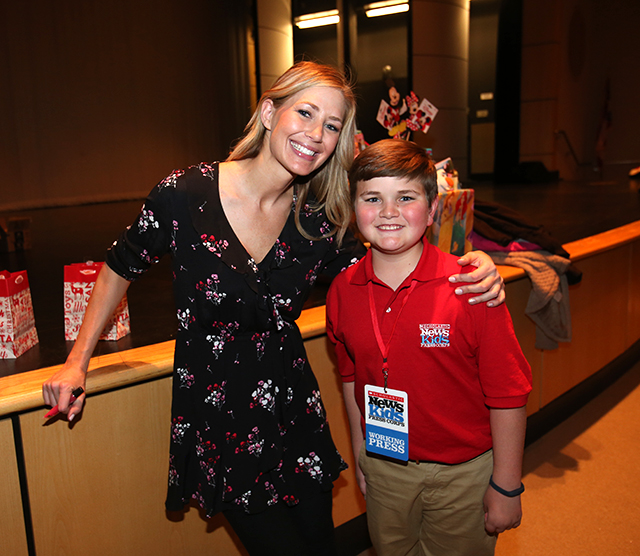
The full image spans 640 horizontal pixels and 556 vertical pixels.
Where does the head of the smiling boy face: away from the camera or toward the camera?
toward the camera

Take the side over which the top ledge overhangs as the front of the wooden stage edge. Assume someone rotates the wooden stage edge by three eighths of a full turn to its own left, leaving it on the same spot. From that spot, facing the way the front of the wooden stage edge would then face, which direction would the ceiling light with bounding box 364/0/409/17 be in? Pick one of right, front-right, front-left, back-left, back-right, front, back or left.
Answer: front

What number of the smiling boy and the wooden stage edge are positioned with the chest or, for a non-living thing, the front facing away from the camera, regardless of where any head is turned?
0

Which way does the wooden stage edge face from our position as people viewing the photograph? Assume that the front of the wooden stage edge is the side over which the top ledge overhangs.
facing the viewer and to the right of the viewer

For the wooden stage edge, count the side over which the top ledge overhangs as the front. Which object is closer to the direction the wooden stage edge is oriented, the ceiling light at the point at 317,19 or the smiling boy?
the smiling boy

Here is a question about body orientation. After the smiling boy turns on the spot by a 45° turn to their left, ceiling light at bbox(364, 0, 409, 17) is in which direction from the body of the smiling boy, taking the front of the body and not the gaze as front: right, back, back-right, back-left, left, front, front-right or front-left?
back
